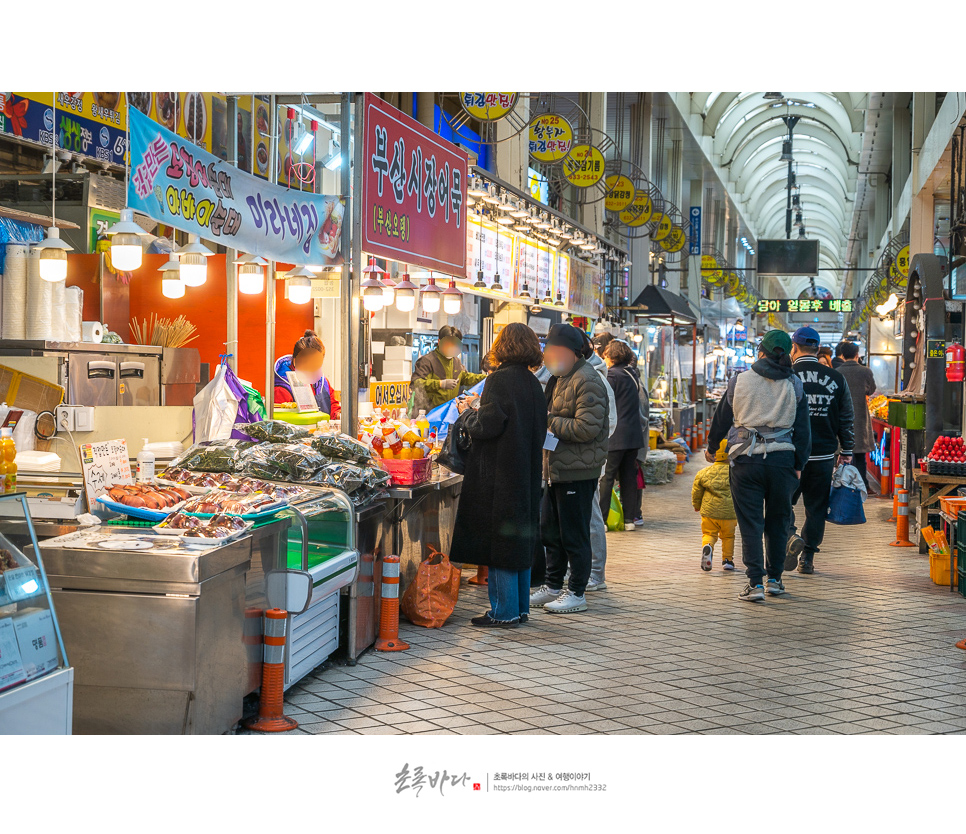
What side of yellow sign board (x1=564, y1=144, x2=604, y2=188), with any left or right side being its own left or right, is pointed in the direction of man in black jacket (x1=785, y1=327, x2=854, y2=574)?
front

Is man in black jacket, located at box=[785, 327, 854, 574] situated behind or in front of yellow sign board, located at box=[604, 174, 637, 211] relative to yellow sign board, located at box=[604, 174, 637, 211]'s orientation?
in front

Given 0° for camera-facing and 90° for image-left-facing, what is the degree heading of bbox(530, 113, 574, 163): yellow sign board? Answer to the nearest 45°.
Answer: approximately 0°

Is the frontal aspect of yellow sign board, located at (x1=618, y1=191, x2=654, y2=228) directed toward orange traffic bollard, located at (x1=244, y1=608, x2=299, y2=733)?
yes

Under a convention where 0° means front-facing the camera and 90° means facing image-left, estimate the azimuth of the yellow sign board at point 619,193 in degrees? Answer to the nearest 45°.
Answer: approximately 0°

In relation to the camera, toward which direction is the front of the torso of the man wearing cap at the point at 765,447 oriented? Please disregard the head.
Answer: away from the camera

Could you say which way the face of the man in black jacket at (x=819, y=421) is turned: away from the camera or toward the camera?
away from the camera

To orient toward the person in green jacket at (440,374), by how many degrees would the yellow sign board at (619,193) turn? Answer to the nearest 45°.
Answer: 0° — it already faces them

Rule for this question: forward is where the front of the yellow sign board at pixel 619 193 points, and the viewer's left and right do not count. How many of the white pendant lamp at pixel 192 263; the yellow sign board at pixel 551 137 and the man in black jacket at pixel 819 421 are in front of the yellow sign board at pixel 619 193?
3

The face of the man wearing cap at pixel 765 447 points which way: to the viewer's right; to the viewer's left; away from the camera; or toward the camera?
away from the camera

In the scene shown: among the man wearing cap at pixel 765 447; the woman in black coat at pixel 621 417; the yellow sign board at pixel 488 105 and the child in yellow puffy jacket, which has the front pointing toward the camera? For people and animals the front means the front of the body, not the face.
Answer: the yellow sign board
